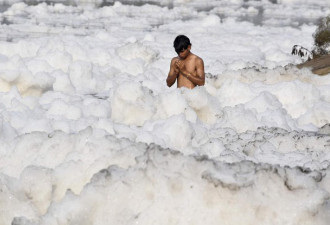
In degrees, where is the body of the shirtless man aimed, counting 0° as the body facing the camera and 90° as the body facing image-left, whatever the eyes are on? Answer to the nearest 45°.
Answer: approximately 45°
